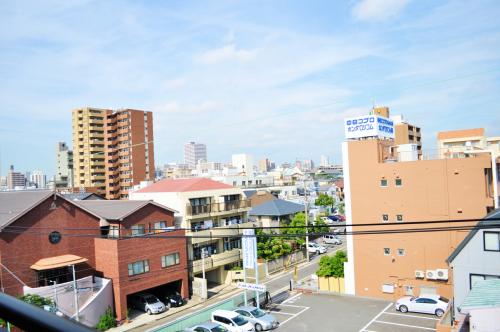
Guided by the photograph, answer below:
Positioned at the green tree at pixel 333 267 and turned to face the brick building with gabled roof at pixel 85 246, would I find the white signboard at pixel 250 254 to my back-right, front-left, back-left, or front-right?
front-left

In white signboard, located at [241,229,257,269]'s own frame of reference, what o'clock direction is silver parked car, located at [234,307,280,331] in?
The silver parked car is roughly at 12 o'clock from the white signboard.

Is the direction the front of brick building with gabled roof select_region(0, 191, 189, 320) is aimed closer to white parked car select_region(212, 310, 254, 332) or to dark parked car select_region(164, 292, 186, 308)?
the white parked car

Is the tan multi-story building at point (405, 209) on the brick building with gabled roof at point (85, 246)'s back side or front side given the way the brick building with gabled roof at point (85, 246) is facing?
on the front side

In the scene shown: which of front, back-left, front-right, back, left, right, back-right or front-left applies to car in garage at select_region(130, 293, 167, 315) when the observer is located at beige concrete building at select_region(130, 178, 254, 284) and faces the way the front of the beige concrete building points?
right

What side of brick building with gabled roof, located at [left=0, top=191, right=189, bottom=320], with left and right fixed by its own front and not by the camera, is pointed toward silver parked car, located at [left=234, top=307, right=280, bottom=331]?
front

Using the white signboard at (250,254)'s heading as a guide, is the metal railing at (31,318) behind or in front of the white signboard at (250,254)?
in front

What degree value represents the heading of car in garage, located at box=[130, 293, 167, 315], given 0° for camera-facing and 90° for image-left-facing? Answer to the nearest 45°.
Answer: approximately 315°

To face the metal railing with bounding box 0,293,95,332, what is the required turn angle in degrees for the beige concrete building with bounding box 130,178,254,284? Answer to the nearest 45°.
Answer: approximately 45° to its right

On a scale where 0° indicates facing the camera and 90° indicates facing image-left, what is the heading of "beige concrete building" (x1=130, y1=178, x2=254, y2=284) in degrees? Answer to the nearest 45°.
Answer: approximately 315°

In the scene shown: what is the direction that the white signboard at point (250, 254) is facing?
toward the camera

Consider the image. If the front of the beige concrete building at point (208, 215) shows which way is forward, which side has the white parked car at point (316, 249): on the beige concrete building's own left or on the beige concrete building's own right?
on the beige concrete building's own left

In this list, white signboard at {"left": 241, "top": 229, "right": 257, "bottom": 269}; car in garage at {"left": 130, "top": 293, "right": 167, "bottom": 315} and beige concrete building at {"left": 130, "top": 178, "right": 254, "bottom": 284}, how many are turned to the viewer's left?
0

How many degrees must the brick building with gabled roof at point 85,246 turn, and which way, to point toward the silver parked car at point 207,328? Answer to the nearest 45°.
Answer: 0° — it already faces it
